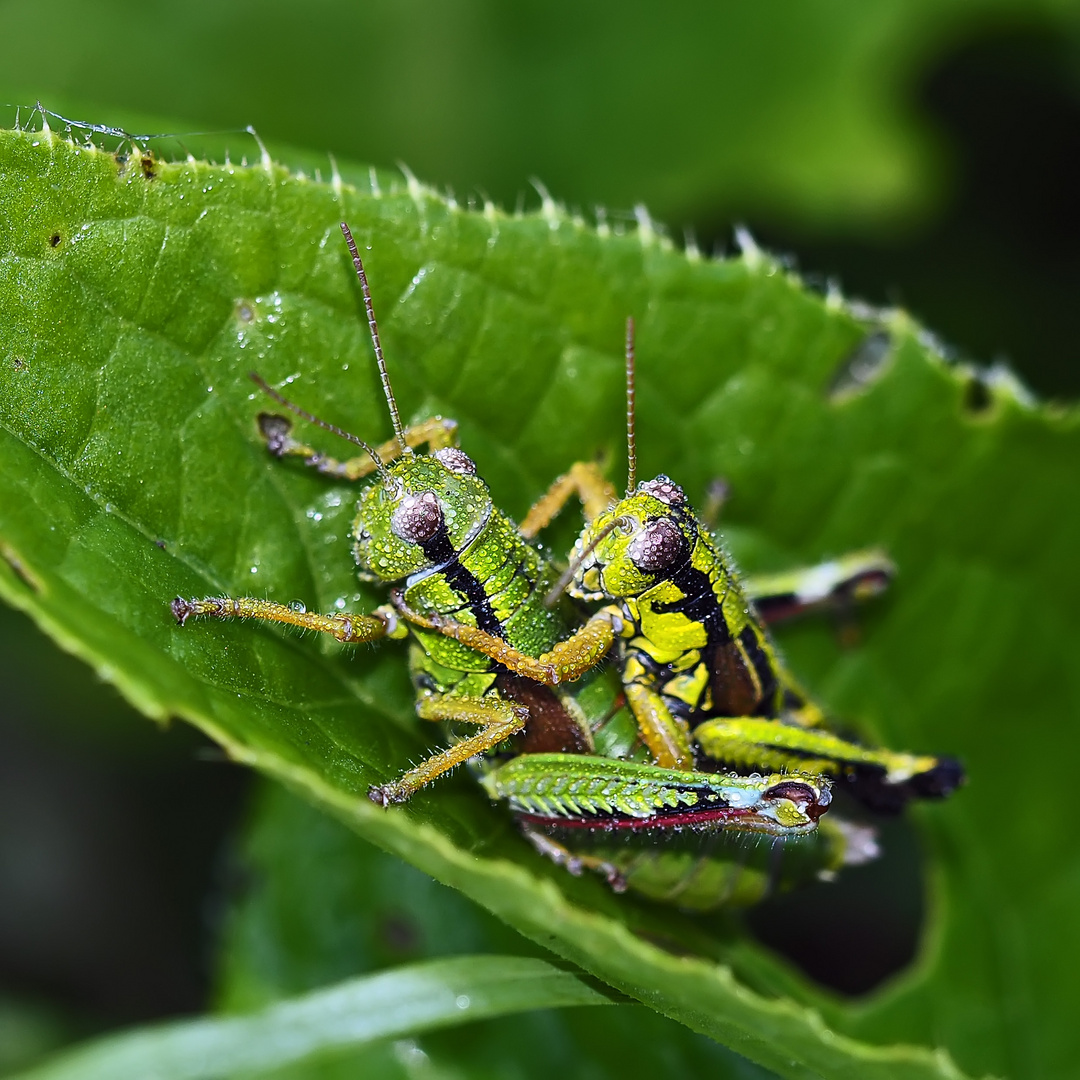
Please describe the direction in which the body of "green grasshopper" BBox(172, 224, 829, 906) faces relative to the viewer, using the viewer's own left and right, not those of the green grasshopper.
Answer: facing to the left of the viewer
